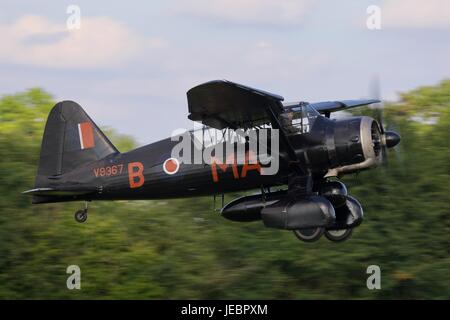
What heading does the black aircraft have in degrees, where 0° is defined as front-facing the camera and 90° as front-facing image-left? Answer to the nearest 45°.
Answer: approximately 270°
